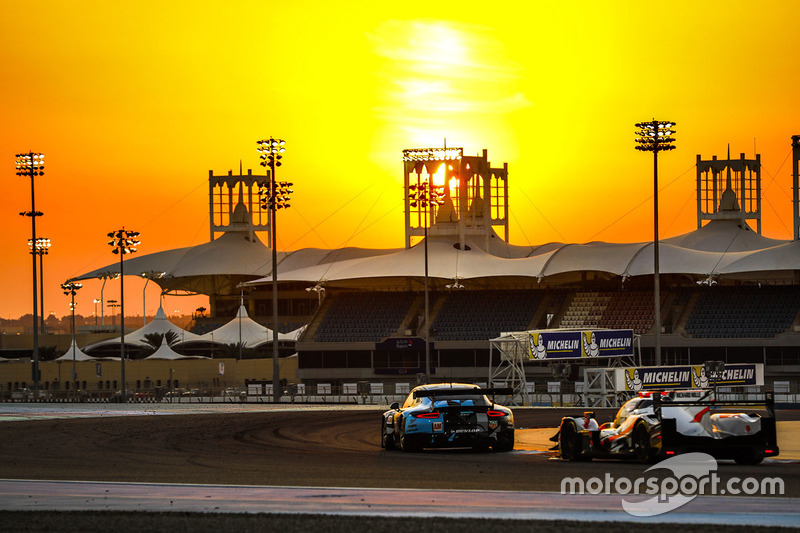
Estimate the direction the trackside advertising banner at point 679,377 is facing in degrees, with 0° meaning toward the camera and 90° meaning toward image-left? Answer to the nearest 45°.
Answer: approximately 0°

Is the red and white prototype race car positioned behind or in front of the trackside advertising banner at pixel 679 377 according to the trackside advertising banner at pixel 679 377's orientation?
in front

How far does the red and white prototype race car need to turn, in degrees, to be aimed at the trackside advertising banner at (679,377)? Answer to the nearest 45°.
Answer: approximately 45° to its right

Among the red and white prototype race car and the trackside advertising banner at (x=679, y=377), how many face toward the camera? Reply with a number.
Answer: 1

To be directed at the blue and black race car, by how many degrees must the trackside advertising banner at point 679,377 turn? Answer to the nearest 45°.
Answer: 0° — it already faces it

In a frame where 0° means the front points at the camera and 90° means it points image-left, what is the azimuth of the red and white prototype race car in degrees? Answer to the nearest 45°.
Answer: approximately 135°

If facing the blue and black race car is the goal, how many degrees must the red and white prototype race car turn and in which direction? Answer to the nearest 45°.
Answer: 0° — it already faces it
